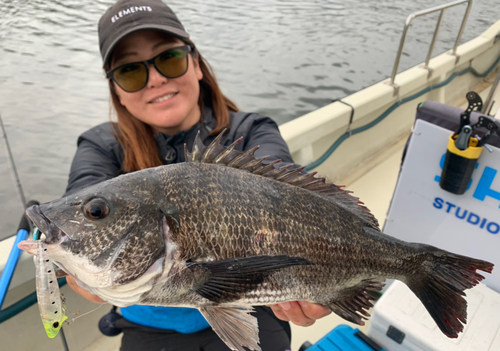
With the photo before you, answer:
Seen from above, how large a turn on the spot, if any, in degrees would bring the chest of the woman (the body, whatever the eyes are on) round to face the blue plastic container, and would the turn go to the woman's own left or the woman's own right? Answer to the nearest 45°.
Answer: approximately 45° to the woman's own left

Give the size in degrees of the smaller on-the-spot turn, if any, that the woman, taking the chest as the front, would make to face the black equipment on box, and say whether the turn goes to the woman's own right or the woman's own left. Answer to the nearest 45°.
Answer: approximately 90° to the woman's own left

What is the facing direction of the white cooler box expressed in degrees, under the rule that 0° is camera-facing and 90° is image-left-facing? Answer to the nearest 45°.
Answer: approximately 45°

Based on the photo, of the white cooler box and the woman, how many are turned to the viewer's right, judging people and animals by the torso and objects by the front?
0

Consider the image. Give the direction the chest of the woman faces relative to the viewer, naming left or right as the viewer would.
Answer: facing the viewer

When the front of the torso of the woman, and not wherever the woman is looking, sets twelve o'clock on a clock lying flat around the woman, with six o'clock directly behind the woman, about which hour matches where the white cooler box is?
The white cooler box is roughly at 10 o'clock from the woman.
